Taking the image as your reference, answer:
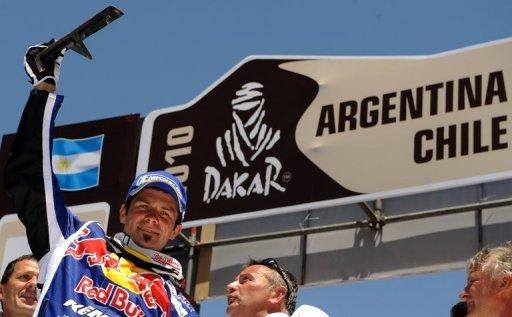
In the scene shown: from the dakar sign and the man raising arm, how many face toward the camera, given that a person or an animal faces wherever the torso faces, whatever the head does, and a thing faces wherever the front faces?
2

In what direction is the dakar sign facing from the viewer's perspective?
toward the camera

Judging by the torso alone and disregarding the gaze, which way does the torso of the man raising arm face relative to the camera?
toward the camera

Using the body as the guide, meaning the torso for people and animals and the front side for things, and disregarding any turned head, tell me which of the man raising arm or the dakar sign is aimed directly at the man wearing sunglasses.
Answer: the dakar sign

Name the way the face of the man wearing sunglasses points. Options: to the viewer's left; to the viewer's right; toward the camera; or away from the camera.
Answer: to the viewer's left

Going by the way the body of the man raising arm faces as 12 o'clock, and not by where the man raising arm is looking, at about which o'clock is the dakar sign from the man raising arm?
The dakar sign is roughly at 7 o'clock from the man raising arm.

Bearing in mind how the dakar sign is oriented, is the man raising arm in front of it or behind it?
in front

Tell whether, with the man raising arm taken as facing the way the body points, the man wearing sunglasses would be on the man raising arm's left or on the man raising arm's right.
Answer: on the man raising arm's left
